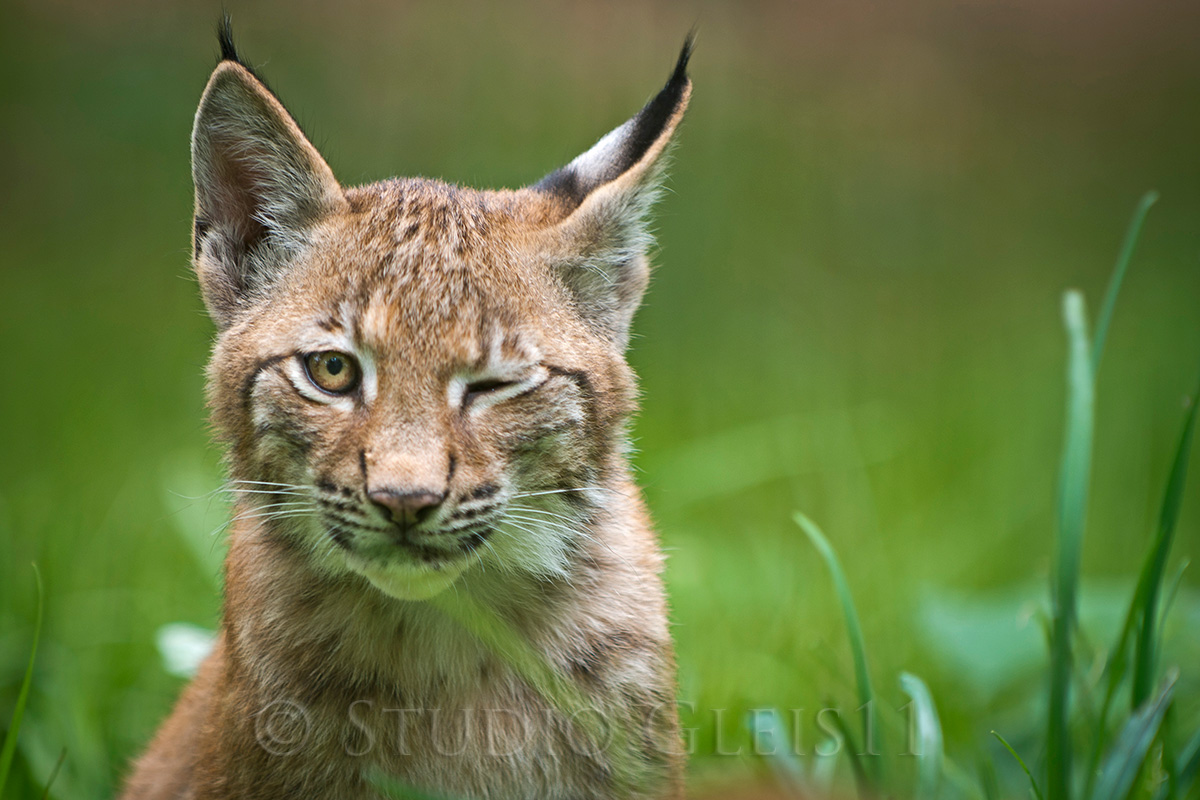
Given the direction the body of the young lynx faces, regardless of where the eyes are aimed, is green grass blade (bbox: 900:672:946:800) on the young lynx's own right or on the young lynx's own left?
on the young lynx's own left

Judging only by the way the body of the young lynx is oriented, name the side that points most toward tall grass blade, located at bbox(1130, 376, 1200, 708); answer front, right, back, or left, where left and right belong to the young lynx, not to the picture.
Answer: left

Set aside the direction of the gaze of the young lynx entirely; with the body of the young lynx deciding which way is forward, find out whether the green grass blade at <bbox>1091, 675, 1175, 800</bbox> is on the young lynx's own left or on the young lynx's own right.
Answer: on the young lynx's own left

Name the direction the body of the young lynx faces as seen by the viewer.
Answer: toward the camera

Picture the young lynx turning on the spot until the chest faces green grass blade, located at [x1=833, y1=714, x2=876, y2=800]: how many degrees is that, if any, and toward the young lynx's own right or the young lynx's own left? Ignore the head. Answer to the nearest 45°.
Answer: approximately 90° to the young lynx's own left

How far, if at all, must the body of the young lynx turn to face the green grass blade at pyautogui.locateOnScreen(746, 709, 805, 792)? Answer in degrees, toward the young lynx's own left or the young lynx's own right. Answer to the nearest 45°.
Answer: approximately 90° to the young lynx's own left

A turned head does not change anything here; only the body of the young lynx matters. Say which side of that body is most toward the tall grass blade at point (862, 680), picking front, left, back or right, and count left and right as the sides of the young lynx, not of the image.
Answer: left
